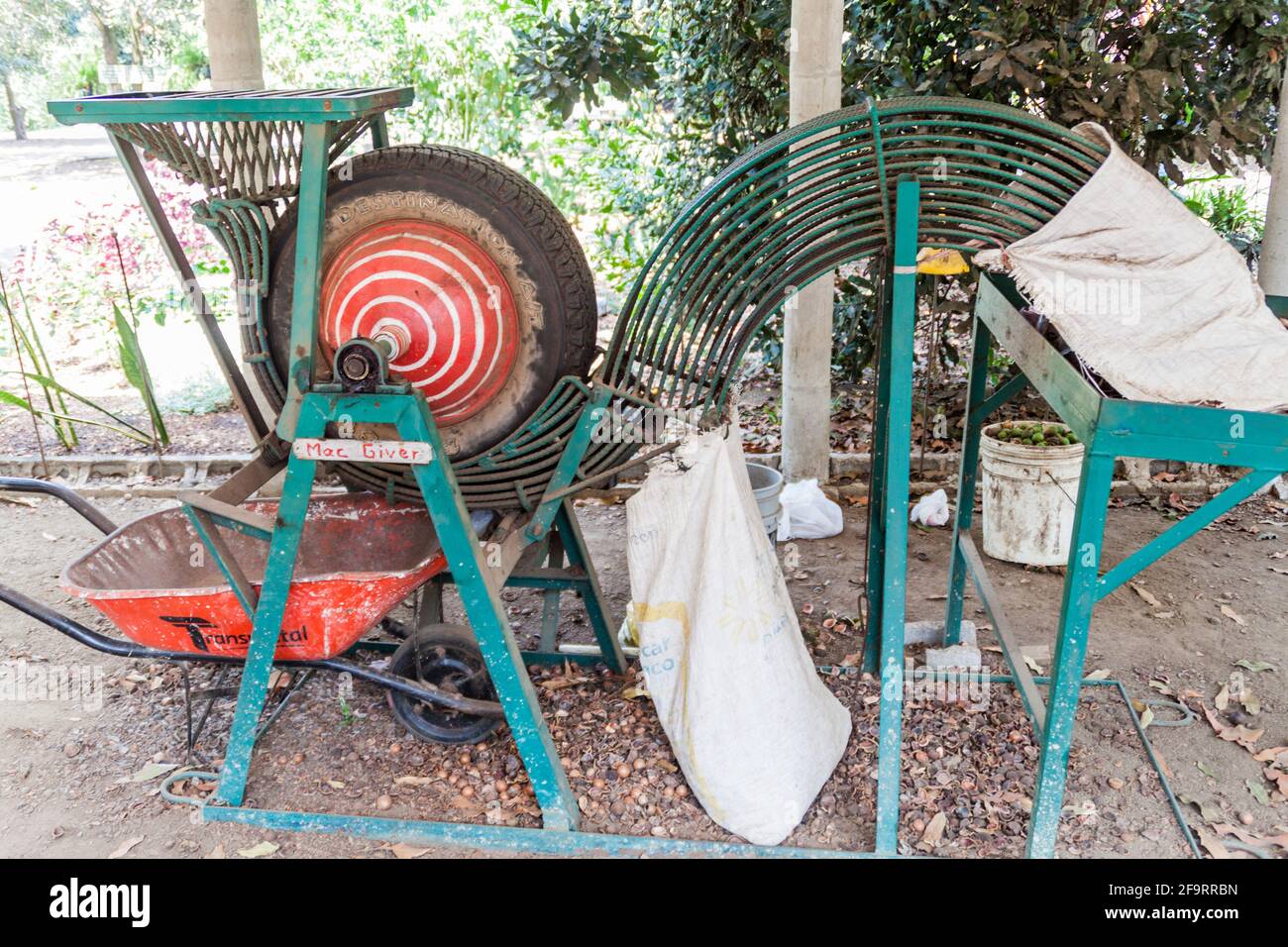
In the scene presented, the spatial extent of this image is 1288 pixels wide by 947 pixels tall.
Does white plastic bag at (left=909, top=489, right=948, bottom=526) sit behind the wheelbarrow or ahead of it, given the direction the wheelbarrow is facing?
ahead

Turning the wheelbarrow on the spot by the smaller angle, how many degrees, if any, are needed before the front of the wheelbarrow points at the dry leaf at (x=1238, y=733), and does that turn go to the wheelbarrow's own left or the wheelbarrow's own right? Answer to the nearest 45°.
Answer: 0° — it already faces it

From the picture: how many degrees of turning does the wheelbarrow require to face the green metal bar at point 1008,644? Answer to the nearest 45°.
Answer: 0° — it already faces it

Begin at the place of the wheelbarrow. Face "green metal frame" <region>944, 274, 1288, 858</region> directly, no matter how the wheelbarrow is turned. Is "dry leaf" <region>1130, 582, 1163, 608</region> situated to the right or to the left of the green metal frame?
left

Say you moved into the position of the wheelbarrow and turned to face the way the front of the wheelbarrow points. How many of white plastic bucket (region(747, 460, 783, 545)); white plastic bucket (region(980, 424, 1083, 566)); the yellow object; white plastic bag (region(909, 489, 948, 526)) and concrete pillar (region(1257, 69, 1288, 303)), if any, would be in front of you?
5

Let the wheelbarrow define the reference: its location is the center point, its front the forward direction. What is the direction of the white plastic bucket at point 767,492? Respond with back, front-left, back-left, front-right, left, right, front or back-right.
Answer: front

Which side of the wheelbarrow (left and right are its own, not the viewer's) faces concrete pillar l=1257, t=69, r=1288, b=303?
front

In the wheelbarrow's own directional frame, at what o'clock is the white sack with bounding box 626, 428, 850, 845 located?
The white sack is roughly at 1 o'clock from the wheelbarrow.

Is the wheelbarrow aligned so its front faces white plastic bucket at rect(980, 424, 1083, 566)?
yes

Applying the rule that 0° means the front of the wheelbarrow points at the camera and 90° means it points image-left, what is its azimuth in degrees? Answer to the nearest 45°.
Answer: approximately 270°

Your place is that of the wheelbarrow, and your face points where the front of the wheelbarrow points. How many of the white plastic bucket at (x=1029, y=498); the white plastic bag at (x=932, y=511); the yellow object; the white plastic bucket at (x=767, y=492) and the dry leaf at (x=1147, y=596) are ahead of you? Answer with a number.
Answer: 5

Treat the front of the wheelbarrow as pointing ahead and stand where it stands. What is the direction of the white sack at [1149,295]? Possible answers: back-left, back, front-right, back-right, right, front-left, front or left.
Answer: front-right

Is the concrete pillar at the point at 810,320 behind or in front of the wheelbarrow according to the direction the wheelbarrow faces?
in front
